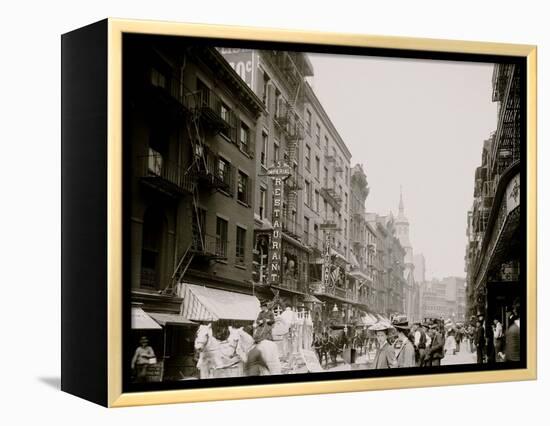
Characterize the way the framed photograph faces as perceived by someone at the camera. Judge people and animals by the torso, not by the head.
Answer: facing the viewer and to the right of the viewer
